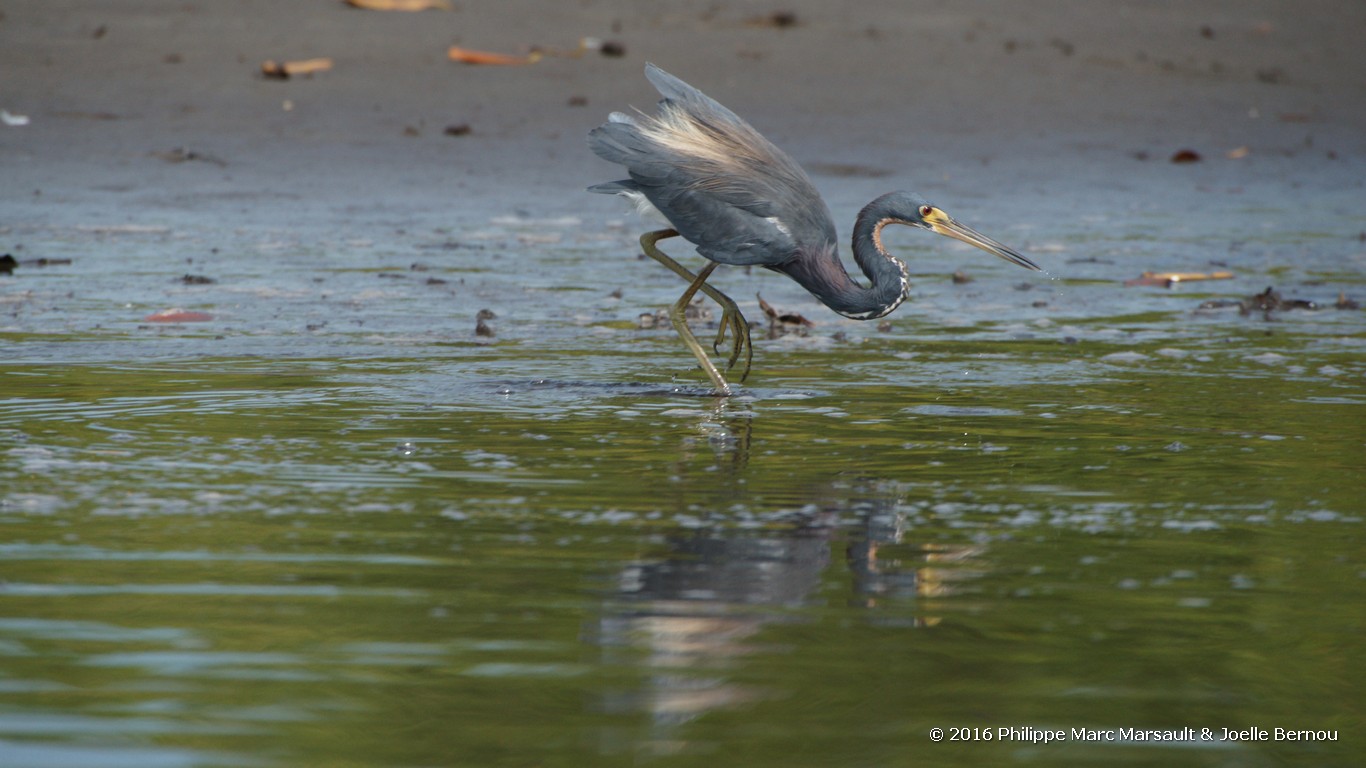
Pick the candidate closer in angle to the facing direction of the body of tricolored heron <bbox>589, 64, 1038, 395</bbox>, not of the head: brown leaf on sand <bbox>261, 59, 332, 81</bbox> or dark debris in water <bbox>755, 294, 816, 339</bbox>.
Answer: the dark debris in water

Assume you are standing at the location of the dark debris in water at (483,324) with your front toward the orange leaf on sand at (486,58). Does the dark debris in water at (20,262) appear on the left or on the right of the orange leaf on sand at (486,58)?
left

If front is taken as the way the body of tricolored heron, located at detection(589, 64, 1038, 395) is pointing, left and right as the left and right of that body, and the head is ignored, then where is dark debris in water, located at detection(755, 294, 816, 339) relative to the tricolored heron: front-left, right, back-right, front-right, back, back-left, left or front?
left

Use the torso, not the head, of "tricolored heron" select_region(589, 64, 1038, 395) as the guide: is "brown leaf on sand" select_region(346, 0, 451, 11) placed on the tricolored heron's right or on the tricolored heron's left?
on the tricolored heron's left

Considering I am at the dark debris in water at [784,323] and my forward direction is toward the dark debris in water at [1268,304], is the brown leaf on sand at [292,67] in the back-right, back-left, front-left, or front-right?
back-left

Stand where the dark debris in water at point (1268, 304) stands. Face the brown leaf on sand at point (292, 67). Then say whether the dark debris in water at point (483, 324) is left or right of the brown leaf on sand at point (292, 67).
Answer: left

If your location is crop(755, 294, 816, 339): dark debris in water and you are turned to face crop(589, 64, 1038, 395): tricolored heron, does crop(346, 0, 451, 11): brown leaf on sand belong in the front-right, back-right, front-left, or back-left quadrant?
back-right

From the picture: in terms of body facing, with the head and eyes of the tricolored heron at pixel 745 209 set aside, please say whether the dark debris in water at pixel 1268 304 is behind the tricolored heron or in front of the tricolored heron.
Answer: in front

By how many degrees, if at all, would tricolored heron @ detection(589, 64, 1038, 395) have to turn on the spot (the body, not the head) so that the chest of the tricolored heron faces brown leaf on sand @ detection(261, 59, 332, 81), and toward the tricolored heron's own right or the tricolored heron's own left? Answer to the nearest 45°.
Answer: approximately 135° to the tricolored heron's own left

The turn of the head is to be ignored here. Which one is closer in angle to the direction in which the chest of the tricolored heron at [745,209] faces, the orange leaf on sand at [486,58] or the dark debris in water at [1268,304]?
the dark debris in water

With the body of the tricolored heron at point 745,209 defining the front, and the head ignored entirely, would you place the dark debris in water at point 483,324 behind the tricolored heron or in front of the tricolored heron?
behind

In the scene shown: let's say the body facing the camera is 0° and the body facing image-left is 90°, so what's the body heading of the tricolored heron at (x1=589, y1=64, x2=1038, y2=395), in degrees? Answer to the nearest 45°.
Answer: approximately 270°
